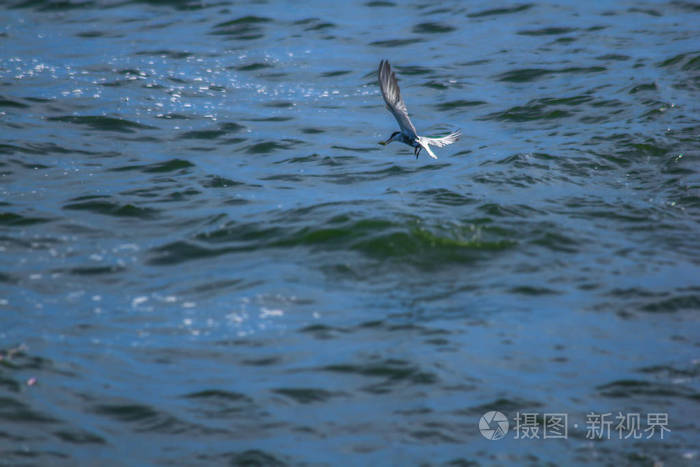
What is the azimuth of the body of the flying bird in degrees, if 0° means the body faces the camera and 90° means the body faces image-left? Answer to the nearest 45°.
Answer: approximately 90°
